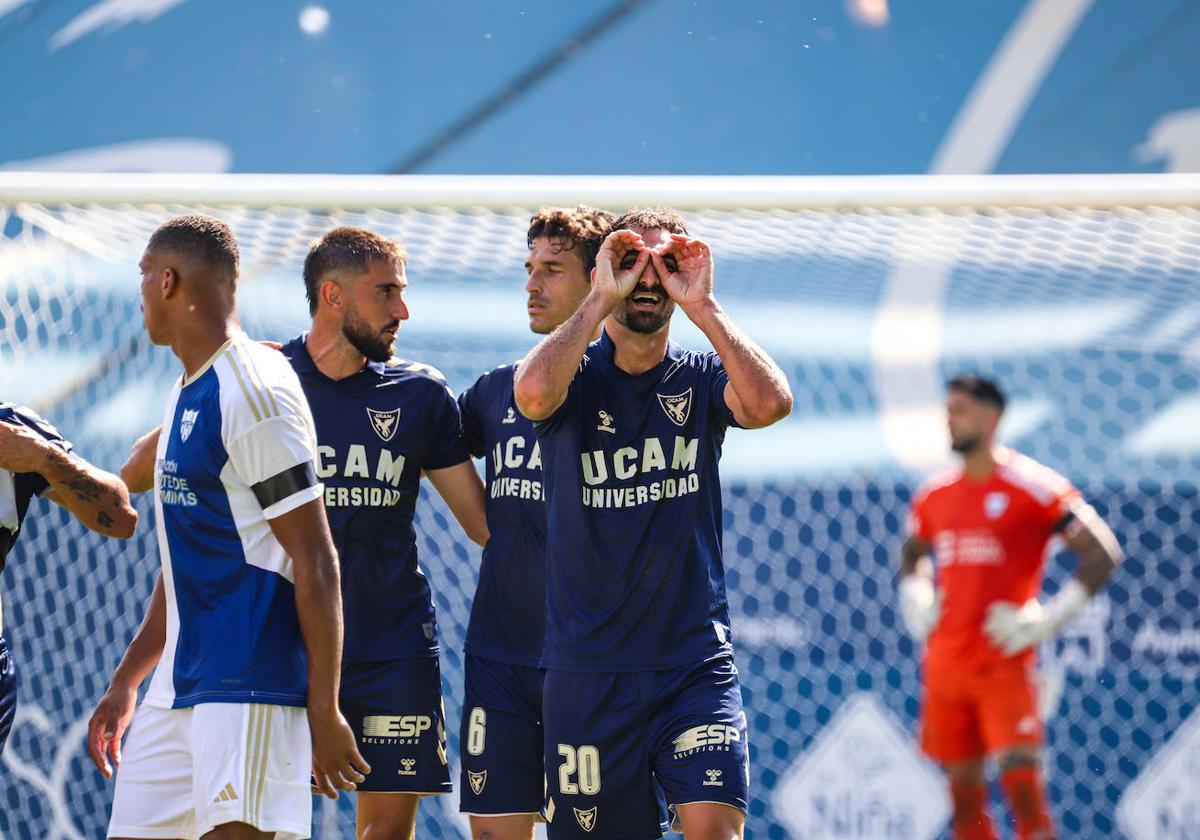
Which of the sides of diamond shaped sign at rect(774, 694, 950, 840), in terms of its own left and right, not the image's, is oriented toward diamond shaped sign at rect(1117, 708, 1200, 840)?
left

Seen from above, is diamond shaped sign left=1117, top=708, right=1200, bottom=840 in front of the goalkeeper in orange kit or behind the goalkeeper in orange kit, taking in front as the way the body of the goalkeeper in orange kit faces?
behind

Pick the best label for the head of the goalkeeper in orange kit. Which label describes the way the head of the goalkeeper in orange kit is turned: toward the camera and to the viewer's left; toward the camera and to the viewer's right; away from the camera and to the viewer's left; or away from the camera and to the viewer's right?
toward the camera and to the viewer's left

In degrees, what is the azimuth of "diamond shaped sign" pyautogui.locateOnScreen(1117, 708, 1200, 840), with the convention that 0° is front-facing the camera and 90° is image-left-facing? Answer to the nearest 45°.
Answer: approximately 0°

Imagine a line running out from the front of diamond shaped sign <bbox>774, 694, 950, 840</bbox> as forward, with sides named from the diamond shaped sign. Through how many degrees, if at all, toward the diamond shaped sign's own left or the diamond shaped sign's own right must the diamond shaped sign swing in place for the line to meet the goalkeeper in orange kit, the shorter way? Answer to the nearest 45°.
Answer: approximately 45° to the diamond shaped sign's own left

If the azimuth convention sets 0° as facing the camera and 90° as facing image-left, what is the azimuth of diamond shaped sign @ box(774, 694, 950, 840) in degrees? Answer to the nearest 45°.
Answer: approximately 0°

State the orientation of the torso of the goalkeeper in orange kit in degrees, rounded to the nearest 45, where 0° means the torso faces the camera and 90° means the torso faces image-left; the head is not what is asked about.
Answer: approximately 45°

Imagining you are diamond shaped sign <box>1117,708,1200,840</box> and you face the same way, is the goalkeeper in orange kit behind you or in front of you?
in front

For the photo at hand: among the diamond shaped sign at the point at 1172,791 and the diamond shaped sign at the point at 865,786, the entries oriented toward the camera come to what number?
2

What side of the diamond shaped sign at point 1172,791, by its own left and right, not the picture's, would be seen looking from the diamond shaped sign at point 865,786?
right
